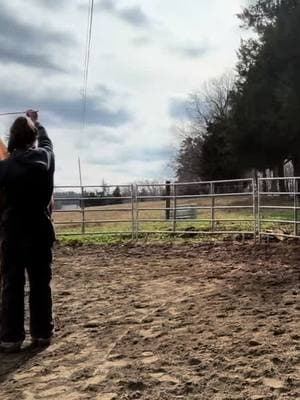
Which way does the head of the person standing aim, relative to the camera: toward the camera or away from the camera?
away from the camera

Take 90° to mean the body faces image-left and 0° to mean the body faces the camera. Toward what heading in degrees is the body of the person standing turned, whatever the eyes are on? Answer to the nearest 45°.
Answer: approximately 180°
